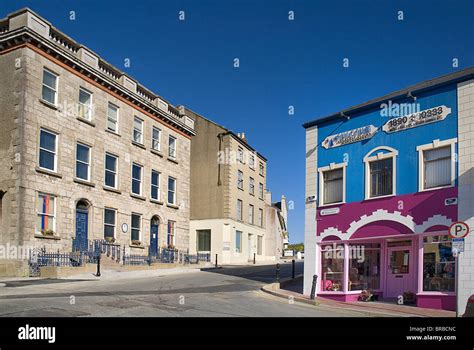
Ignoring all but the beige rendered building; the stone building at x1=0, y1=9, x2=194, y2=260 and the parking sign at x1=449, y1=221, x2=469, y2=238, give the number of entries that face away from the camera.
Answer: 0

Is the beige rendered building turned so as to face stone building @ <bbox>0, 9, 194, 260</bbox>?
no

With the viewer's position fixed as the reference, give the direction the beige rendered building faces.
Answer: facing the viewer and to the right of the viewer

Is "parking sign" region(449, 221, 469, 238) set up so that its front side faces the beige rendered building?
no

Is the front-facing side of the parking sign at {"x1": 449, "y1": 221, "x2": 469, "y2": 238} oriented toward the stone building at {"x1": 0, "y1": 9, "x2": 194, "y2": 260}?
no

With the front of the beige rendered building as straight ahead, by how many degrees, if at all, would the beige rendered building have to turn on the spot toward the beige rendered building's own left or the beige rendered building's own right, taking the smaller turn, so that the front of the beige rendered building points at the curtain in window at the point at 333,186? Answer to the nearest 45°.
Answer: approximately 45° to the beige rendered building's own right

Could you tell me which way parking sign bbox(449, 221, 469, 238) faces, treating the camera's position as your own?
facing the viewer

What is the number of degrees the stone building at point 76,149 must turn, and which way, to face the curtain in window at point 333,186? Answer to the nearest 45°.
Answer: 0° — it already faces it

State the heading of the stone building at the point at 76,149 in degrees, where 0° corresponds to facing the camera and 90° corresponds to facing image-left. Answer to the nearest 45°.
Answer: approximately 315°

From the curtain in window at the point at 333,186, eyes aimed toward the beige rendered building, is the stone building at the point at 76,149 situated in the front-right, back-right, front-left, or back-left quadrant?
front-left

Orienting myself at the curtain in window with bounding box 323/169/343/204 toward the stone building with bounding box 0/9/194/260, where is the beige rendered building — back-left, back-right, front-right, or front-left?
front-right

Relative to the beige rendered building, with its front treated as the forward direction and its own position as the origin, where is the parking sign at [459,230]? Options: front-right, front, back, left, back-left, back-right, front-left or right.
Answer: front-right
